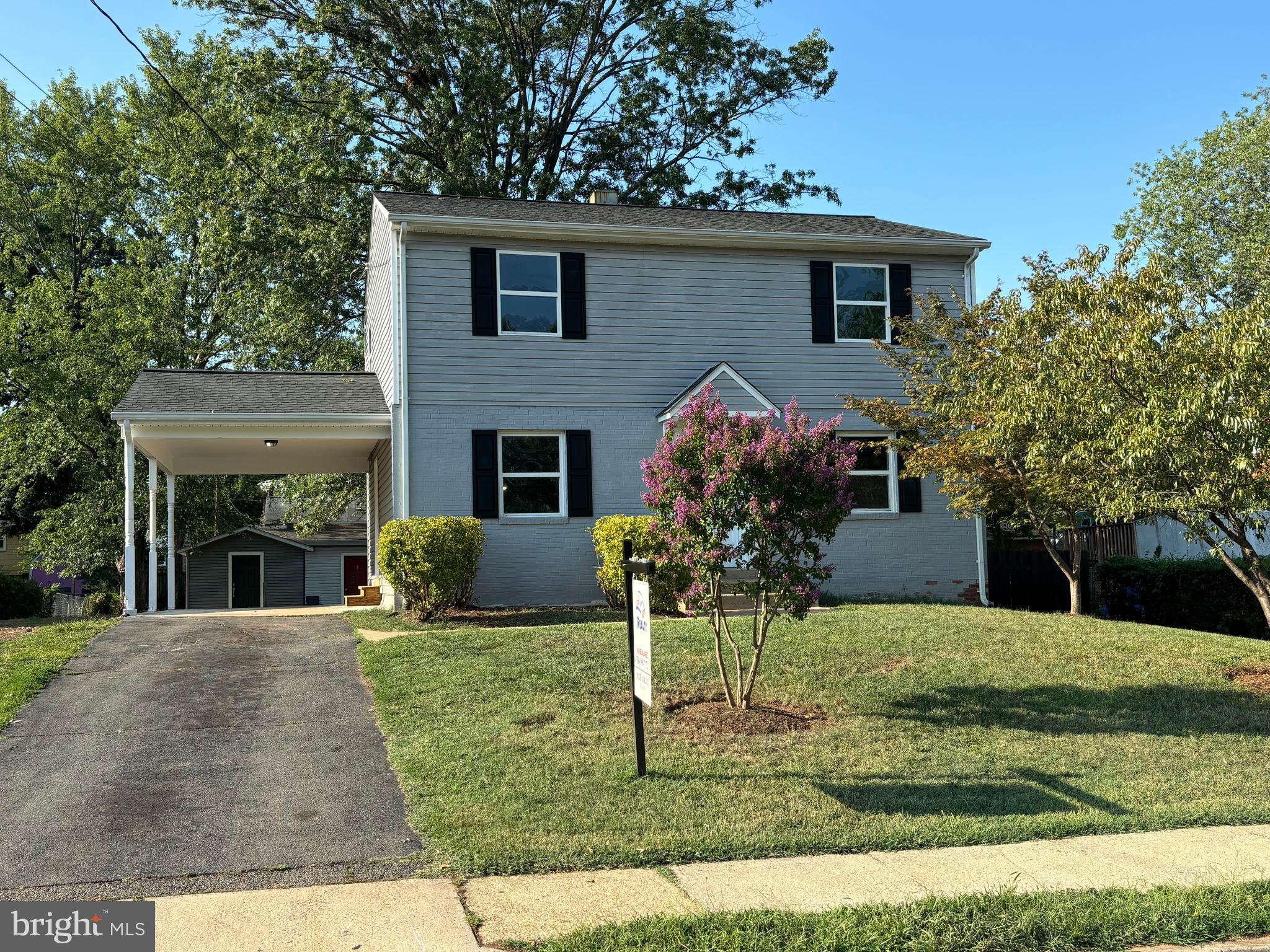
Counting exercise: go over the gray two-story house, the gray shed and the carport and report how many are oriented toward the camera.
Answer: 3

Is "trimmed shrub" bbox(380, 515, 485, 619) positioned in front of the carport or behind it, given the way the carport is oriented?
in front

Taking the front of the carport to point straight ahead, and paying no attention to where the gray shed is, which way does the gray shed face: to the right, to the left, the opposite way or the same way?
the same way

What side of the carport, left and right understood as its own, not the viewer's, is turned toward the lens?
front

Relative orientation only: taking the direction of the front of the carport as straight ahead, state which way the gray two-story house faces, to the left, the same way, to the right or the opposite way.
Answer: the same way

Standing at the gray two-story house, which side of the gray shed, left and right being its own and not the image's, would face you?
front

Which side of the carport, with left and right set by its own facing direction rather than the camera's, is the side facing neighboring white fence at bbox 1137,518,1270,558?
left

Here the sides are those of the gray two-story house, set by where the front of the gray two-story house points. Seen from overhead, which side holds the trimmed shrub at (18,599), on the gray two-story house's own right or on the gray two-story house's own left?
on the gray two-story house's own right

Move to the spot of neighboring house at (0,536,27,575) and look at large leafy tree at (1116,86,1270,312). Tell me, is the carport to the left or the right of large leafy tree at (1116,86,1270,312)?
right

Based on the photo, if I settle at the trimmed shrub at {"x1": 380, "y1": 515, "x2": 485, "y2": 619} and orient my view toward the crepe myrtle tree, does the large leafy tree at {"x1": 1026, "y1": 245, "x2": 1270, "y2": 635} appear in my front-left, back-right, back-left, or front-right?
front-left

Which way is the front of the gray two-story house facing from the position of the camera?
facing the viewer

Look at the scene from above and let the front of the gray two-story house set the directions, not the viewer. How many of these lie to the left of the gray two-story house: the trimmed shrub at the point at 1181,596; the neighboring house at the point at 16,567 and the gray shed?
1

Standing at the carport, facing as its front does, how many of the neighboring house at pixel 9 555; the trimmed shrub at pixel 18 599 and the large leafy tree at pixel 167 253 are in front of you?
0

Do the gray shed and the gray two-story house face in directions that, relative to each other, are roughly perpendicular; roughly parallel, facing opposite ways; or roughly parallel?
roughly parallel

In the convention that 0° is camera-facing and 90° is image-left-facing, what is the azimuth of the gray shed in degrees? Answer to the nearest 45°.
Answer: approximately 0°
